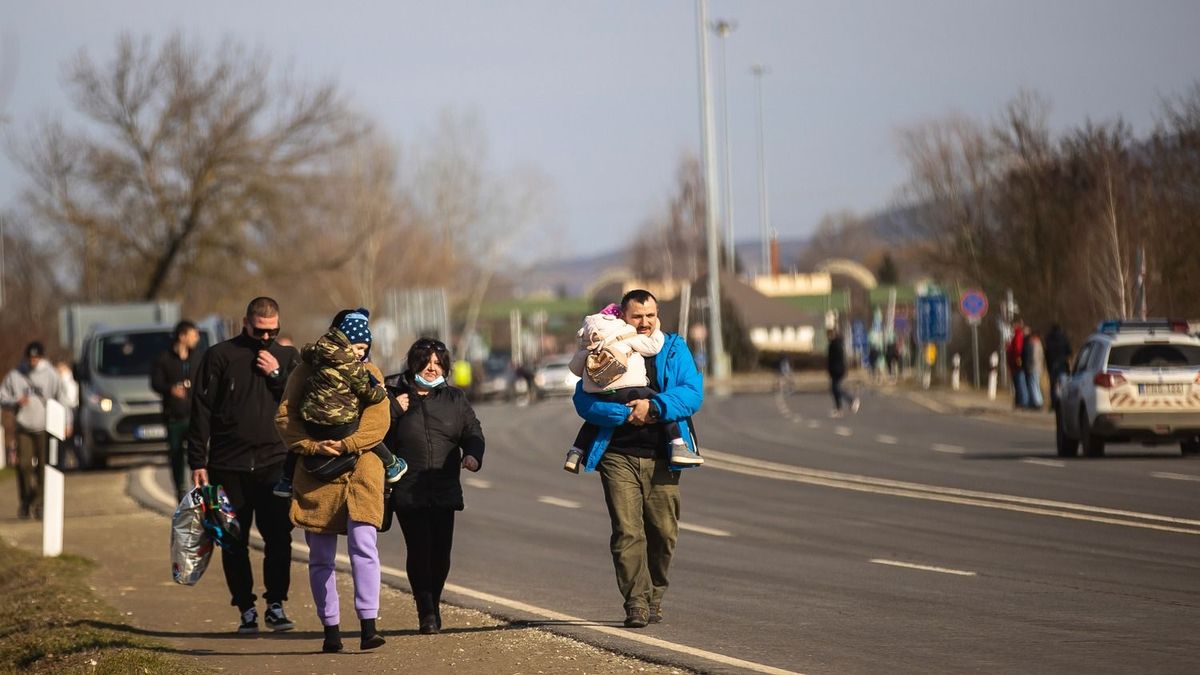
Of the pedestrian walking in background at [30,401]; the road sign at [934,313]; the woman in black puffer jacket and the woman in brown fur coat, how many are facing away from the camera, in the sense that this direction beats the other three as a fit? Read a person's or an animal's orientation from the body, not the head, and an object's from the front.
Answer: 0

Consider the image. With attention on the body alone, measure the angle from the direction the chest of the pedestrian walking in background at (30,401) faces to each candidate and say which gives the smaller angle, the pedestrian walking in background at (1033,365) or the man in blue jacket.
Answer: the man in blue jacket

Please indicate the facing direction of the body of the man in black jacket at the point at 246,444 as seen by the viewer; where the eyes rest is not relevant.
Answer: toward the camera

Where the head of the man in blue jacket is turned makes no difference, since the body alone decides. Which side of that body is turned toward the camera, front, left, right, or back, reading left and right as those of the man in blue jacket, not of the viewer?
front

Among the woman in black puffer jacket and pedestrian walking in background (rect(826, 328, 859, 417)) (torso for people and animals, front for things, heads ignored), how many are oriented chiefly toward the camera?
1

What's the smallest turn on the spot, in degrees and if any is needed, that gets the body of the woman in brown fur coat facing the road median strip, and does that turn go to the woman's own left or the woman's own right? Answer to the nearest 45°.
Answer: approximately 135° to the woman's own left

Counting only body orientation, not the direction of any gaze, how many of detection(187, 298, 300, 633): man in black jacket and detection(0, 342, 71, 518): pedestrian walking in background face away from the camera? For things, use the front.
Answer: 0

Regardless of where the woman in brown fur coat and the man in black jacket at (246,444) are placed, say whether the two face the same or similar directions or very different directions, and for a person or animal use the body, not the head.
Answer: same or similar directions
